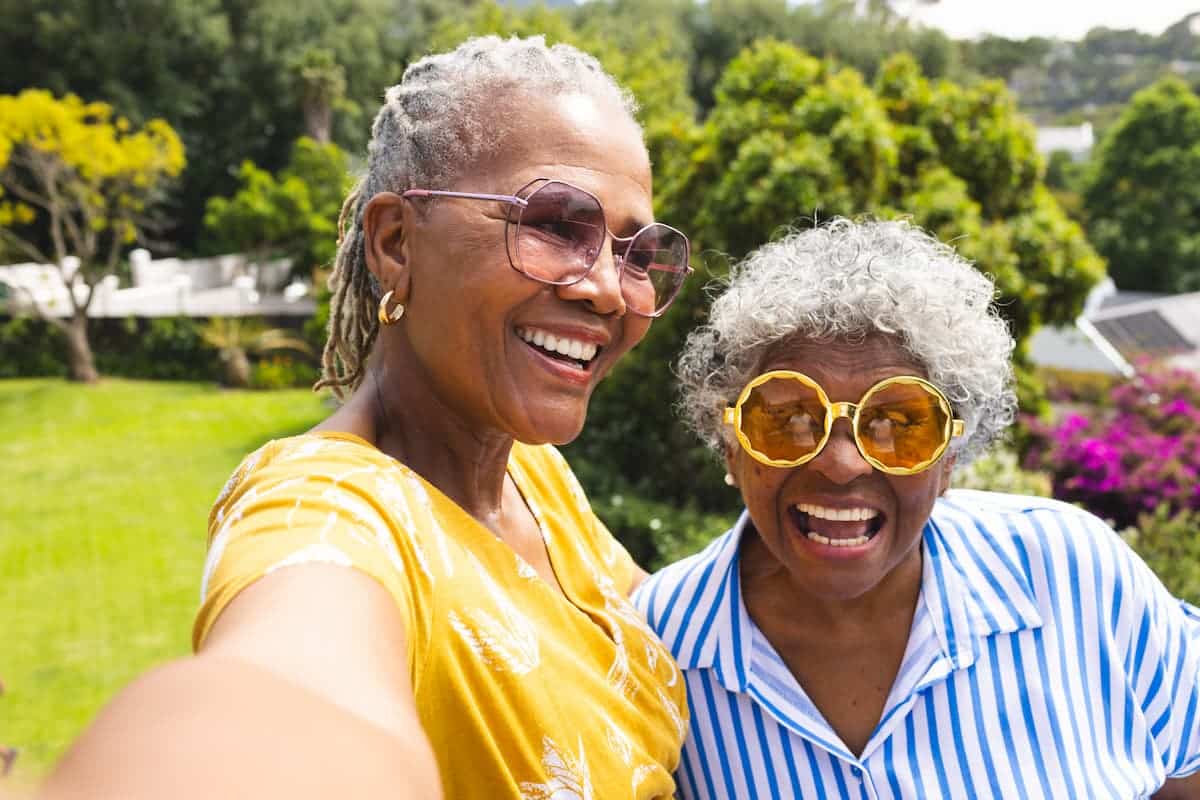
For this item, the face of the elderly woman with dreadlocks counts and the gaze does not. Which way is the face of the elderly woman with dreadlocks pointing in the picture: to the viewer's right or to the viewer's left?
to the viewer's right

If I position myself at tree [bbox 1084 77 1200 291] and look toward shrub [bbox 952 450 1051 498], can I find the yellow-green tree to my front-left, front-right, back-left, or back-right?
front-right

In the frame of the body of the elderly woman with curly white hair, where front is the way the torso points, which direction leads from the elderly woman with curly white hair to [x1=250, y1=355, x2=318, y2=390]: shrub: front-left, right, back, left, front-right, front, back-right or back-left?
back-right

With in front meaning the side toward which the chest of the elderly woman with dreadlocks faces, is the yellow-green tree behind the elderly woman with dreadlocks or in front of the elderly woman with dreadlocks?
behind

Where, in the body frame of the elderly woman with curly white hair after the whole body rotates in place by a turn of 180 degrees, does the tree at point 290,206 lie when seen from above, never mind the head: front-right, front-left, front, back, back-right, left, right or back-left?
front-left

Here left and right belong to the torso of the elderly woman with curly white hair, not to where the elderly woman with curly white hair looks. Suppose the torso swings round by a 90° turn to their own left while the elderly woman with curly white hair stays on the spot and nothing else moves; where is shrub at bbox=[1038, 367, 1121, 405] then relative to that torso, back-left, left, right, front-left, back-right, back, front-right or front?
left

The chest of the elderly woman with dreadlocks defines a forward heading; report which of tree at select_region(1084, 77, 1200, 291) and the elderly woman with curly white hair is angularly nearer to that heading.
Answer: the elderly woman with curly white hair

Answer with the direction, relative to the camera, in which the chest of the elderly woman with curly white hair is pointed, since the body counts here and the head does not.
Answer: toward the camera

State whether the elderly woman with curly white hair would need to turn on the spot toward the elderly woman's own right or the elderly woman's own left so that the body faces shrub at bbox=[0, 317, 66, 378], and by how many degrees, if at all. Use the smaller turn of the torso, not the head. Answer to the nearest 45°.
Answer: approximately 135° to the elderly woman's own right

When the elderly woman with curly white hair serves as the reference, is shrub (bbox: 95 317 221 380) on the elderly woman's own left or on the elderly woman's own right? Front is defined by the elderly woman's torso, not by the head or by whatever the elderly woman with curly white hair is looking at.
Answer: on the elderly woman's own right

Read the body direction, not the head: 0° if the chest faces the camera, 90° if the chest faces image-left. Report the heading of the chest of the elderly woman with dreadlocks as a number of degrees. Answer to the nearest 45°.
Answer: approximately 315°

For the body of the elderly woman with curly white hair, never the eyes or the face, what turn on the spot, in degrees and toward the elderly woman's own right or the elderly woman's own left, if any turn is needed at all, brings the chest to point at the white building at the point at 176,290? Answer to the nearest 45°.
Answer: approximately 135° to the elderly woman's own right

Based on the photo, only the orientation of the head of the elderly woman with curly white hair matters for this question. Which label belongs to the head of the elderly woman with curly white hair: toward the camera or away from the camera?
toward the camera

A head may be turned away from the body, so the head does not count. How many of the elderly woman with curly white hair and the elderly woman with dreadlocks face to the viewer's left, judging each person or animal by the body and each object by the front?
0

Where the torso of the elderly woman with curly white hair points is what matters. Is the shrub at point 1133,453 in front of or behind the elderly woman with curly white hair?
behind

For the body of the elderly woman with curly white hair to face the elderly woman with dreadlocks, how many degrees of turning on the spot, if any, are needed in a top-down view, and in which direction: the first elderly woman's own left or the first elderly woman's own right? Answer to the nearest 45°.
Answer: approximately 45° to the first elderly woman's own right
